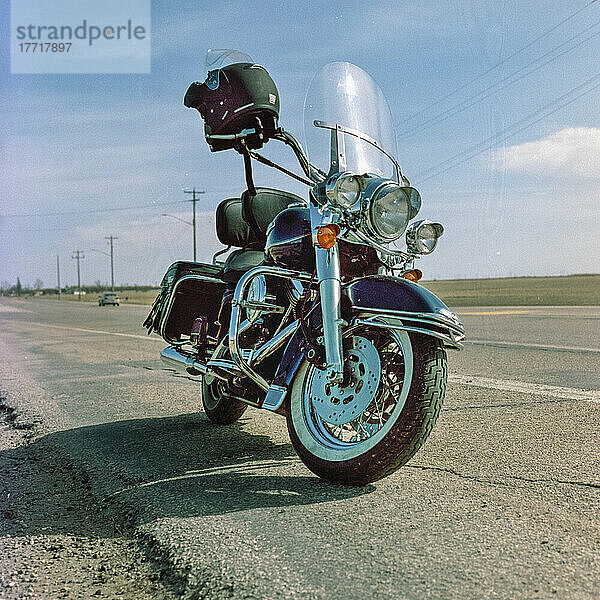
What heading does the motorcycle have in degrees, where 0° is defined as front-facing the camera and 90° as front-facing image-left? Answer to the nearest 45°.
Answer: approximately 315°
